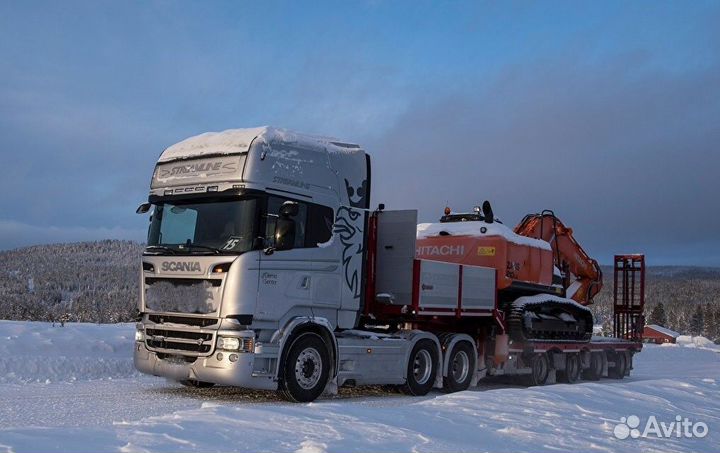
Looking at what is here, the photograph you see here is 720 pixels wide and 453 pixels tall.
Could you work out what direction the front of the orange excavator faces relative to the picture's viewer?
facing away from the viewer and to the right of the viewer

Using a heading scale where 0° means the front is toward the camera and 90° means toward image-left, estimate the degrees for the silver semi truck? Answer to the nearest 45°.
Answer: approximately 45°

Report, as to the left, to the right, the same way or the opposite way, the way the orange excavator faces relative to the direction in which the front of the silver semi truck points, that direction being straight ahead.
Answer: the opposite way
